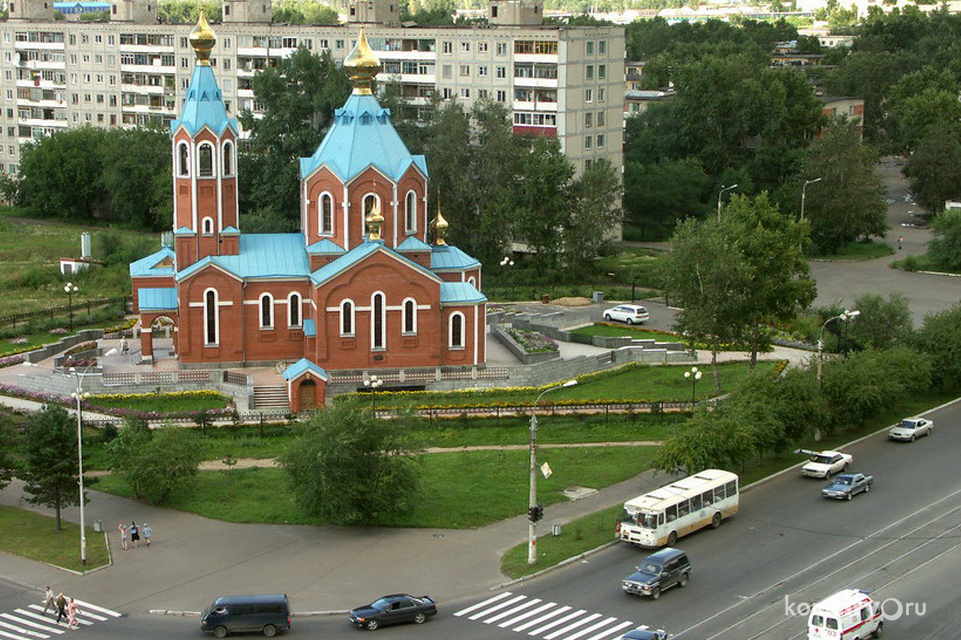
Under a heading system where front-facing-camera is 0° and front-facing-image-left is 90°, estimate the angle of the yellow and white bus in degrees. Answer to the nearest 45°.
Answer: approximately 45°

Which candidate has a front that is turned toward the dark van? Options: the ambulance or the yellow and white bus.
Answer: the yellow and white bus

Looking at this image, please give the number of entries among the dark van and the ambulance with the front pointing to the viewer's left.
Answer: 1

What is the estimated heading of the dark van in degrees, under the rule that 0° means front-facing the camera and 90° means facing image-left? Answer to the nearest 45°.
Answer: approximately 90°

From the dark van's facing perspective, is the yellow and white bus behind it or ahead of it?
behind

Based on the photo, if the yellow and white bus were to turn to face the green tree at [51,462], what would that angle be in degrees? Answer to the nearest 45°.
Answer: approximately 45° to its right

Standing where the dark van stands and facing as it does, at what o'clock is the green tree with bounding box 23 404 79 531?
The green tree is roughly at 2 o'clock from the dark van.

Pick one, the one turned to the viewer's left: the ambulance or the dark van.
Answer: the dark van

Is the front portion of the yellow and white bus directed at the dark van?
yes
